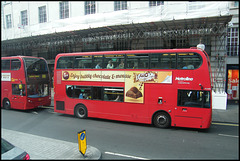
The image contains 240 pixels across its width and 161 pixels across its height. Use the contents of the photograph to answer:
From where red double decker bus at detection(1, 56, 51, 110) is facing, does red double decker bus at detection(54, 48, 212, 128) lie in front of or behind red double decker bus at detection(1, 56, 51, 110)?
in front

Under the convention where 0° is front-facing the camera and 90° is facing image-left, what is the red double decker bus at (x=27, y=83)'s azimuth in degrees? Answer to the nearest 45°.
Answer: approximately 315°
